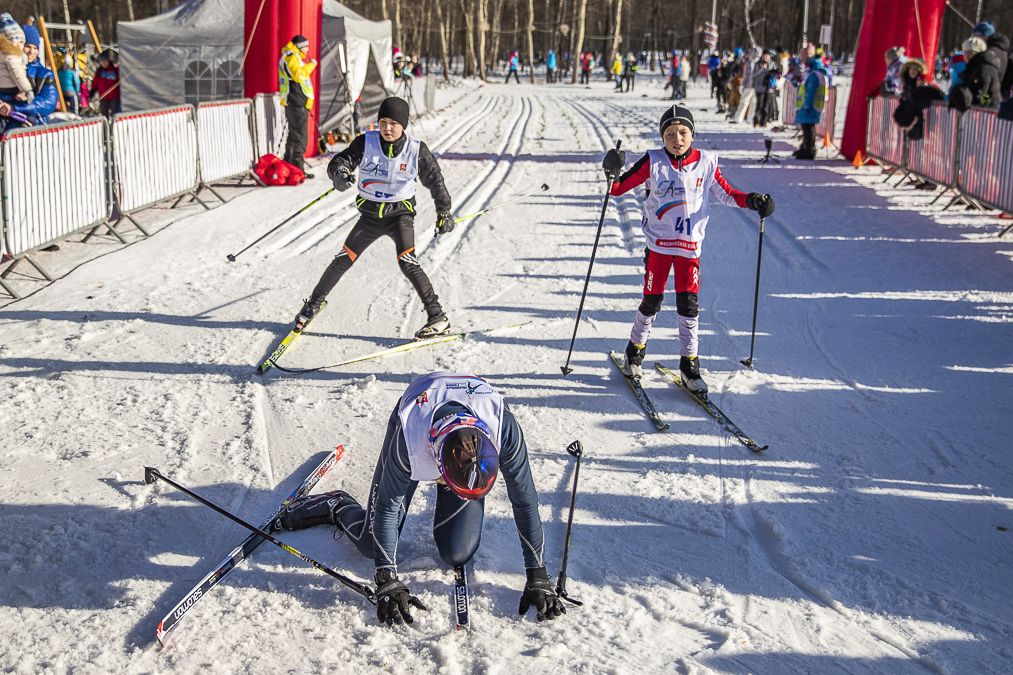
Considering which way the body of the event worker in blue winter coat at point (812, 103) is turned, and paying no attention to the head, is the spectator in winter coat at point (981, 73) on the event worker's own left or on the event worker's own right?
on the event worker's own left

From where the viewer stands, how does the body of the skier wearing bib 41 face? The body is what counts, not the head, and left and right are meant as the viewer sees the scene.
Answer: facing the viewer

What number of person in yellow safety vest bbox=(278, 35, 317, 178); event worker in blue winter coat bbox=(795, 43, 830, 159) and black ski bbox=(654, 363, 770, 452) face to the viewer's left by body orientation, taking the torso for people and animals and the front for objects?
1

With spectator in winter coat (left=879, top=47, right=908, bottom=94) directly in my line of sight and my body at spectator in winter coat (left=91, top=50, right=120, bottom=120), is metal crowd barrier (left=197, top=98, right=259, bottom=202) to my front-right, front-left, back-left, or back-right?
front-right

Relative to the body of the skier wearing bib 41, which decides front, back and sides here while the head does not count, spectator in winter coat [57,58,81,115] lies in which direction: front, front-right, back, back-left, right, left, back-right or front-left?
back-right

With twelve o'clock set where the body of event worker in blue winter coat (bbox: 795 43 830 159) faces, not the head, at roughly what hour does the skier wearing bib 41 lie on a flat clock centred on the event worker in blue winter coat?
The skier wearing bib 41 is roughly at 9 o'clock from the event worker in blue winter coat.

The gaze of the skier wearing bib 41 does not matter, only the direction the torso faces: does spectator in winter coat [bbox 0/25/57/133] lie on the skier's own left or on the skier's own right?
on the skier's own right

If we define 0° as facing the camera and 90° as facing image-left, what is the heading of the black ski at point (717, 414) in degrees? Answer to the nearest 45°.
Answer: approximately 315°

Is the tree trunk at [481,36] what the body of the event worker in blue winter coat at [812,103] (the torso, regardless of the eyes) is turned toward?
no

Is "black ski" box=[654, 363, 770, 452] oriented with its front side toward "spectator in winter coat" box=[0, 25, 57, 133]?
no

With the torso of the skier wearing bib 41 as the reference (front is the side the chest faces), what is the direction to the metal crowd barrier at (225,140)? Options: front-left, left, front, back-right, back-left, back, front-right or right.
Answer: back-right
